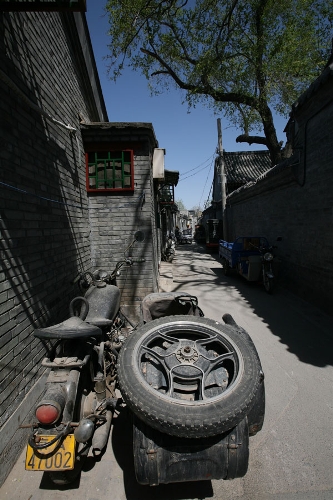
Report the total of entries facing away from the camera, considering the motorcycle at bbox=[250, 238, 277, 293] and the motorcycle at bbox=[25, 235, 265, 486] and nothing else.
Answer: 1

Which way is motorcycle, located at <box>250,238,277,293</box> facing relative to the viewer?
toward the camera

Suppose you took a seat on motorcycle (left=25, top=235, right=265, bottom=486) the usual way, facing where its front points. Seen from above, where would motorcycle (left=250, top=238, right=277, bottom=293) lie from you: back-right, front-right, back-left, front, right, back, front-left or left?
front-right

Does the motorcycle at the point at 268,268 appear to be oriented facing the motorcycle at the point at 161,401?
yes

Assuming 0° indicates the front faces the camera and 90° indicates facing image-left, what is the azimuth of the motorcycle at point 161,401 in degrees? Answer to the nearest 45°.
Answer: approximately 180°
